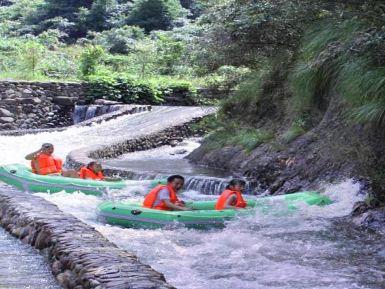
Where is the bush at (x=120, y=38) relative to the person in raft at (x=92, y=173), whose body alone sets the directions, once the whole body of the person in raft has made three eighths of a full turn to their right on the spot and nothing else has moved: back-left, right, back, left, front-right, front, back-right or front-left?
back-right

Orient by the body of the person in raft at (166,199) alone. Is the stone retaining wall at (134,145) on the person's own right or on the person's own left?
on the person's own left

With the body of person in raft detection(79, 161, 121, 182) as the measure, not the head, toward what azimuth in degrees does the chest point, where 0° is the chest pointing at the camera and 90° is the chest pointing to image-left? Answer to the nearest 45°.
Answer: approximately 270°

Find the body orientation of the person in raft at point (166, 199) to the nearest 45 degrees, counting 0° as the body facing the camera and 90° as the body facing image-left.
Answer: approximately 270°

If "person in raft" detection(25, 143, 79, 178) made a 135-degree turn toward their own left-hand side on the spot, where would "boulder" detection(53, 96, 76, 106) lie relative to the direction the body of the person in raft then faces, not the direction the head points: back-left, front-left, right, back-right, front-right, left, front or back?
front

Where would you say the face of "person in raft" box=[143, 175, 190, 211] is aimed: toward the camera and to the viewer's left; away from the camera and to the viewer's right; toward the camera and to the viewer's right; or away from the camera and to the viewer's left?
toward the camera and to the viewer's right

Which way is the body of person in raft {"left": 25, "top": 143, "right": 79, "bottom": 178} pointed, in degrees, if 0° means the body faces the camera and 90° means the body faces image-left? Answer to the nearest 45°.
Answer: approximately 315°

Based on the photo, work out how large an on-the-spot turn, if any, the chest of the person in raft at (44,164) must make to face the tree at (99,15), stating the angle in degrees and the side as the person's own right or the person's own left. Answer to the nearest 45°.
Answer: approximately 135° to the person's own left

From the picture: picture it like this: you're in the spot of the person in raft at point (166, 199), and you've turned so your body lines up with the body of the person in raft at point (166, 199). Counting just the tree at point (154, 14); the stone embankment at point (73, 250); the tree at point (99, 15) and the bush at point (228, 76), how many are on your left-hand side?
3

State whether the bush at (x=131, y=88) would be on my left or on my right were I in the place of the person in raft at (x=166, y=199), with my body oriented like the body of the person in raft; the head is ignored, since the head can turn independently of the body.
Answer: on my left

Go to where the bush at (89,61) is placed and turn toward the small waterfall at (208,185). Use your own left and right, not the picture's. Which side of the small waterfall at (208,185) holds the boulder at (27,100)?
right
